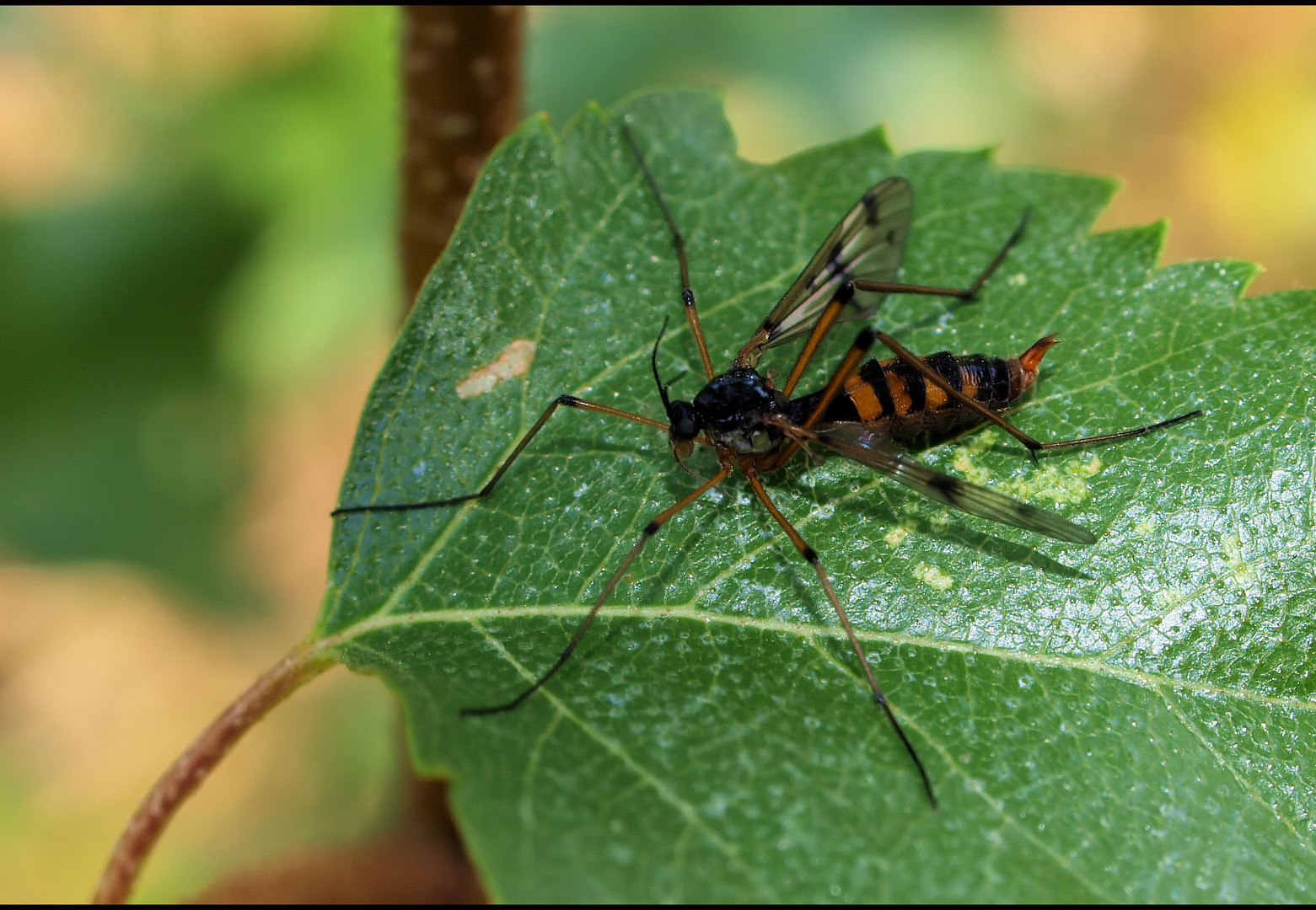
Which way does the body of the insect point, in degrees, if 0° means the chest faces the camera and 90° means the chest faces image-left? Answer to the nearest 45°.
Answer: approximately 90°
